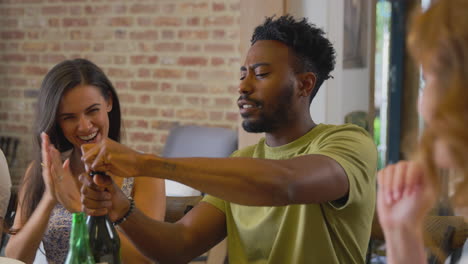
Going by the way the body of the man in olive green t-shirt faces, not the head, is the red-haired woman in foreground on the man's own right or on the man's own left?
on the man's own left

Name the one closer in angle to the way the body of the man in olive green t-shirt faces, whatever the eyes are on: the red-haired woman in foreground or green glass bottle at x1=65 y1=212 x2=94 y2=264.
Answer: the green glass bottle

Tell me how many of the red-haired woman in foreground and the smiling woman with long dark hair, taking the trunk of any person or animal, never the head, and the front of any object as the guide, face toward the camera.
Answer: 1

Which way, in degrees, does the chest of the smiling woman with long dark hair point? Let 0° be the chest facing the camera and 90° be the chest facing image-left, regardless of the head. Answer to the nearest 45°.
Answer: approximately 0°

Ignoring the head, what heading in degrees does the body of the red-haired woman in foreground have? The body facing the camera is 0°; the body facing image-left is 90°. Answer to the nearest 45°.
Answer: approximately 90°

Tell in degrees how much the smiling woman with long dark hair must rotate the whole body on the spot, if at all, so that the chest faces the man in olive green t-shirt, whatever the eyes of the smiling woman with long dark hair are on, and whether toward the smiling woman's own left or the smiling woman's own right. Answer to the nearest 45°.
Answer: approximately 45° to the smiling woman's own left

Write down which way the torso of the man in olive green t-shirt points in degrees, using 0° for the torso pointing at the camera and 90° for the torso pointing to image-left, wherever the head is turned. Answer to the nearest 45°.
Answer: approximately 45°

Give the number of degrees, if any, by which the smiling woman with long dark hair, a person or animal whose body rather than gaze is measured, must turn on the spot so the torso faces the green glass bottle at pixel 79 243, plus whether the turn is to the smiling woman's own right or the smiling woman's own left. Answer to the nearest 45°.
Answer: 0° — they already face it

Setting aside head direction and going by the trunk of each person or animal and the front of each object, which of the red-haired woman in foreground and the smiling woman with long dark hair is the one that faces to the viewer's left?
the red-haired woman in foreground
